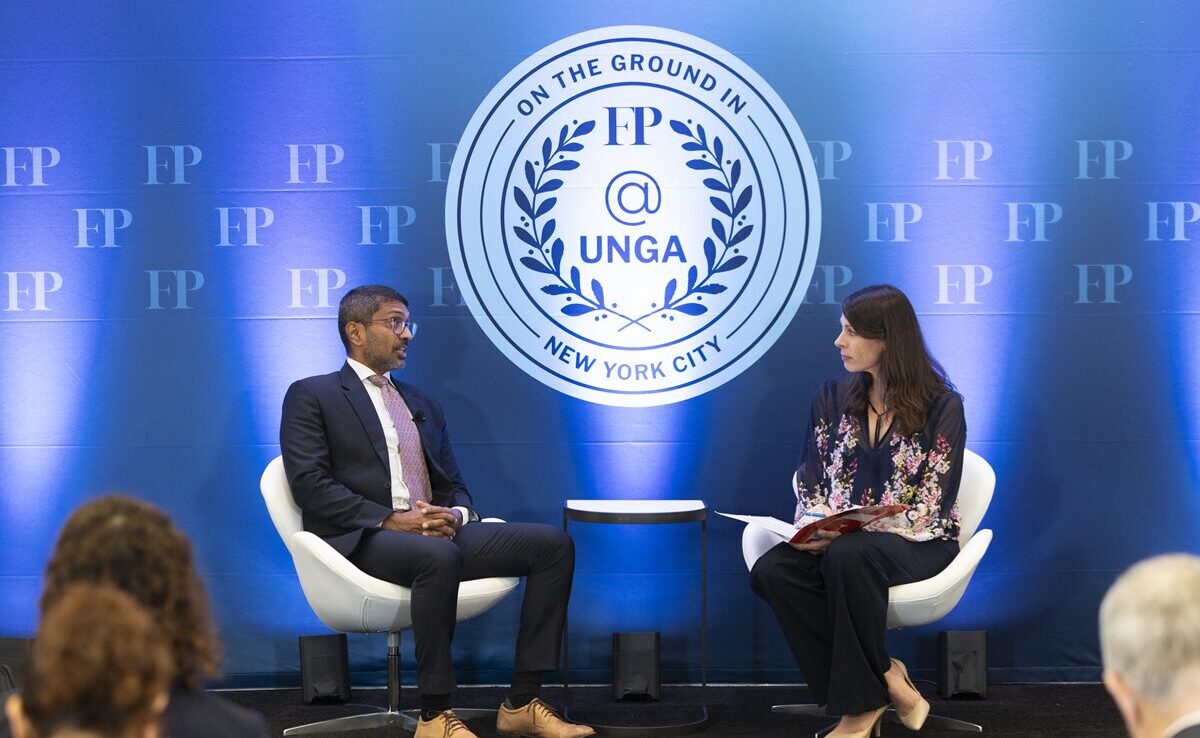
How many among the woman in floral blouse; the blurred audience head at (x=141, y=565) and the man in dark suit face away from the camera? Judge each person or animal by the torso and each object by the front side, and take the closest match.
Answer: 1

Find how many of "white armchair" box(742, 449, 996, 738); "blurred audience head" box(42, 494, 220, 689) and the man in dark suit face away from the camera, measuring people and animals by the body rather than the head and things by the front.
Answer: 1

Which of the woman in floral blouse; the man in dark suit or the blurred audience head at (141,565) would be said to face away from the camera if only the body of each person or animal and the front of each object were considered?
the blurred audience head

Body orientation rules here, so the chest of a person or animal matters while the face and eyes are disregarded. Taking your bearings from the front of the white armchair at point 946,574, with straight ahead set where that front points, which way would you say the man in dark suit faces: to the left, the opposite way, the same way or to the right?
to the left

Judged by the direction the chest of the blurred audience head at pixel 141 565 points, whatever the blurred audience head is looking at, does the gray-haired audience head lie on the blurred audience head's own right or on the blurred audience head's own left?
on the blurred audience head's own right

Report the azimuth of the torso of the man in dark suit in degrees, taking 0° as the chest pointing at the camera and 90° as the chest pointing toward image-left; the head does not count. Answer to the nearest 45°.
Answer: approximately 315°

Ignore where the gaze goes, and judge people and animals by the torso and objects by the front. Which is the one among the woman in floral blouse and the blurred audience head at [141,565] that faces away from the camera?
the blurred audience head

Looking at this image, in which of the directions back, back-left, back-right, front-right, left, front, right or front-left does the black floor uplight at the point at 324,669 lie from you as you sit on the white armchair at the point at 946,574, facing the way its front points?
front-right

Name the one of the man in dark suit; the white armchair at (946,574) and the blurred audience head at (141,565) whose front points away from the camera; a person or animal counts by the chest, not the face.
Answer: the blurred audience head

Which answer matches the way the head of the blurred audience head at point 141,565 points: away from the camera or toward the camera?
away from the camera

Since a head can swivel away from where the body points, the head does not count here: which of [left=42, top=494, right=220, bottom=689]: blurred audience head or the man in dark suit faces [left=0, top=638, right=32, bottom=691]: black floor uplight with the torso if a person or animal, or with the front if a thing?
the blurred audience head

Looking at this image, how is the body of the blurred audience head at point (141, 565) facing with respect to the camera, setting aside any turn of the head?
away from the camera

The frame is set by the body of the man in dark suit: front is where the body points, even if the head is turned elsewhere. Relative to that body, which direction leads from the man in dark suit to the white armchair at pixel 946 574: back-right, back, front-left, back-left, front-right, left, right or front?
front-left
